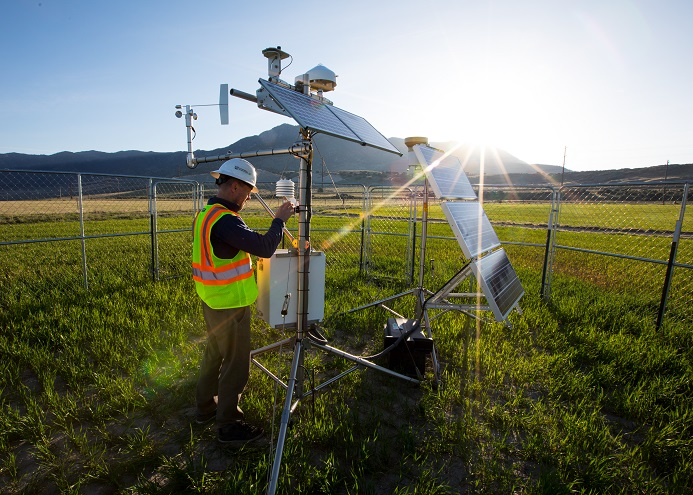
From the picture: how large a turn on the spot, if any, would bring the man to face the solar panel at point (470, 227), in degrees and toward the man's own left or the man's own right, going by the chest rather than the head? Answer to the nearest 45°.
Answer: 0° — they already face it

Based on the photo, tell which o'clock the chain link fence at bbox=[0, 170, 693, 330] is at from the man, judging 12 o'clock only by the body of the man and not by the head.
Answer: The chain link fence is roughly at 10 o'clock from the man.

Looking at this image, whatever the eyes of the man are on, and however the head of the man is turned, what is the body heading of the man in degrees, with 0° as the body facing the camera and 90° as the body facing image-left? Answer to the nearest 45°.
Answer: approximately 270°

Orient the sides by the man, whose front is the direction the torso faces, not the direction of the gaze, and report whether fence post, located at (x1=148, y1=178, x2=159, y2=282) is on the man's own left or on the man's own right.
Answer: on the man's own left

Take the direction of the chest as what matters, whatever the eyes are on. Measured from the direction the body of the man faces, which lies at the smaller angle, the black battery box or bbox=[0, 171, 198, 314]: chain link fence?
the black battery box
